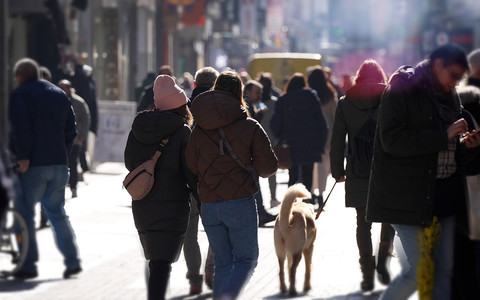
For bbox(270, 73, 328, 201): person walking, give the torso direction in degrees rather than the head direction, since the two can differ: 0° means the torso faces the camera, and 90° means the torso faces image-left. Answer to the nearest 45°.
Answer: approximately 180°

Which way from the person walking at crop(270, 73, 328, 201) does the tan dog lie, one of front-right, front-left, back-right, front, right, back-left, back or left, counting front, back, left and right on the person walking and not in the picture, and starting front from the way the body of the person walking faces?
back

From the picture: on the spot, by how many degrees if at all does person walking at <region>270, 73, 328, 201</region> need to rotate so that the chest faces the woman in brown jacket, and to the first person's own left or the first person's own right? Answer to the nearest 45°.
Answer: approximately 180°

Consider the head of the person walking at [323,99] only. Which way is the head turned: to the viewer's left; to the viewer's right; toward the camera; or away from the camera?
away from the camera

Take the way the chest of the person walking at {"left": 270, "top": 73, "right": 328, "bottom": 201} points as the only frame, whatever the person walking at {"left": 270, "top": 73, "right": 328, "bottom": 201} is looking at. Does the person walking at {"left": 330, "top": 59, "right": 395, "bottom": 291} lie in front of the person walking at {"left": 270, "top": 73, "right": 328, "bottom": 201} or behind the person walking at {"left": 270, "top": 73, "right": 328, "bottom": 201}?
behind

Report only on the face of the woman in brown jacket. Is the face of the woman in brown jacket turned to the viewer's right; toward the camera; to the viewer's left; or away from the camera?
away from the camera

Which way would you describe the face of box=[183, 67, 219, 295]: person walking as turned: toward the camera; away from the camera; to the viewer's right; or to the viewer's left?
away from the camera

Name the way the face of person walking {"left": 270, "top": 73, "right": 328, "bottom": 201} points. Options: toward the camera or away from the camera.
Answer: away from the camera

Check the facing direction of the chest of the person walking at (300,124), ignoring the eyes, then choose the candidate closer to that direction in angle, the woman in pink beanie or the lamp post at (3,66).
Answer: the lamp post
